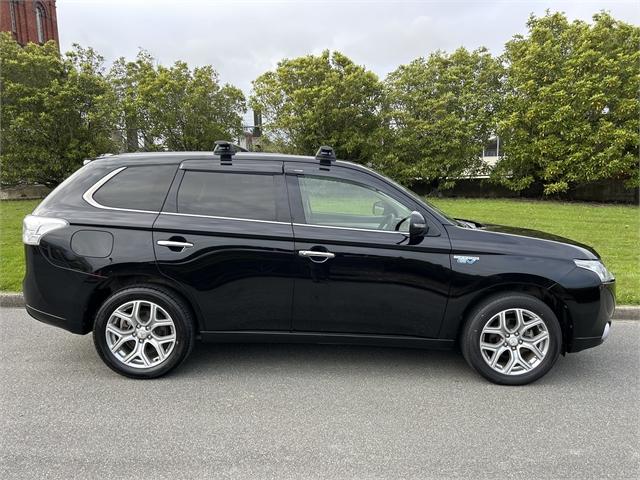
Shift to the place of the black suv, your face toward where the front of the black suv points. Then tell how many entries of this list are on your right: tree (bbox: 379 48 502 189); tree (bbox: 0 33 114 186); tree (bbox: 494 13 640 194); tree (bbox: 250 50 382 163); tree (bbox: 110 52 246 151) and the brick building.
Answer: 0

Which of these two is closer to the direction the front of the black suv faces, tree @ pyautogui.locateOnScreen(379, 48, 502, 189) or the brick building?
the tree

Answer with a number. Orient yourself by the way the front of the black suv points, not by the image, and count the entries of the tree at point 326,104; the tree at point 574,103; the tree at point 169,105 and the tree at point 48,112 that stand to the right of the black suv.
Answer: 0

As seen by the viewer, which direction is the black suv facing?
to the viewer's right

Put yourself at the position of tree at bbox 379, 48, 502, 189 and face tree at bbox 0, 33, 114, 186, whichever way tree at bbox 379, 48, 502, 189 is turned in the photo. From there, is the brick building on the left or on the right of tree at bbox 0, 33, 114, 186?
right

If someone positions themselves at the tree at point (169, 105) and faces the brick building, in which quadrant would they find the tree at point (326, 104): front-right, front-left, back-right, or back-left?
back-right

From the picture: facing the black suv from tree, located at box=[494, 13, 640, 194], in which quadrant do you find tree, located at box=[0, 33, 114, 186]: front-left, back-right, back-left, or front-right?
front-right

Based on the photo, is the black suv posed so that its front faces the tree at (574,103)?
no

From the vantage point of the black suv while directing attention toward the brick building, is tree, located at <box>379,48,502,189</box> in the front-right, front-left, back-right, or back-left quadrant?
front-right

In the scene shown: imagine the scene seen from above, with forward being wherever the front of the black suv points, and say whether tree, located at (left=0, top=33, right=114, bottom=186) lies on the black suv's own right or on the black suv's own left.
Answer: on the black suv's own left

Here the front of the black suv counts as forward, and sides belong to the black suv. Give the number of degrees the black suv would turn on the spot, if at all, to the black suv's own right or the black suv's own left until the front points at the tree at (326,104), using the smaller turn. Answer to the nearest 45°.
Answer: approximately 90° to the black suv's own left

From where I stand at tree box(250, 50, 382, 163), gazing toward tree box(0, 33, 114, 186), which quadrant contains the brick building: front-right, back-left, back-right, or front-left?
front-right

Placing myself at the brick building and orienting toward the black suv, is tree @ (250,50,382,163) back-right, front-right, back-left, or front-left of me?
front-left

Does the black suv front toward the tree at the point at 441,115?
no

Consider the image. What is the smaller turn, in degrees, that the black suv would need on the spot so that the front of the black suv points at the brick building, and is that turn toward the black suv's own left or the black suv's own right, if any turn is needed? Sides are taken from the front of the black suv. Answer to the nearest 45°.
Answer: approximately 135° to the black suv's own left

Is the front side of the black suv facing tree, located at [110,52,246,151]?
no
